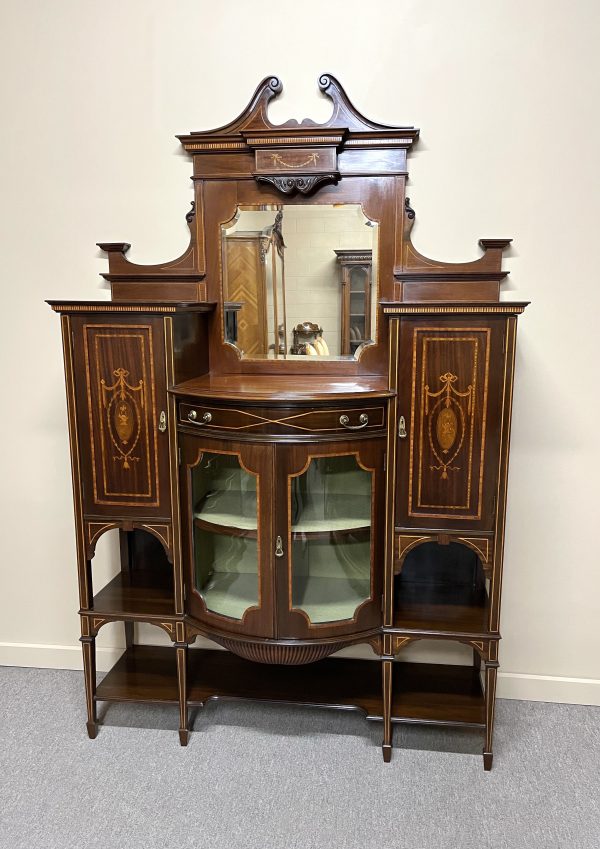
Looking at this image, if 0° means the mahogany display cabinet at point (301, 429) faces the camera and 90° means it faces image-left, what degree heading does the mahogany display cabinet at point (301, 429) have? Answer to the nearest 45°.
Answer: approximately 0°
